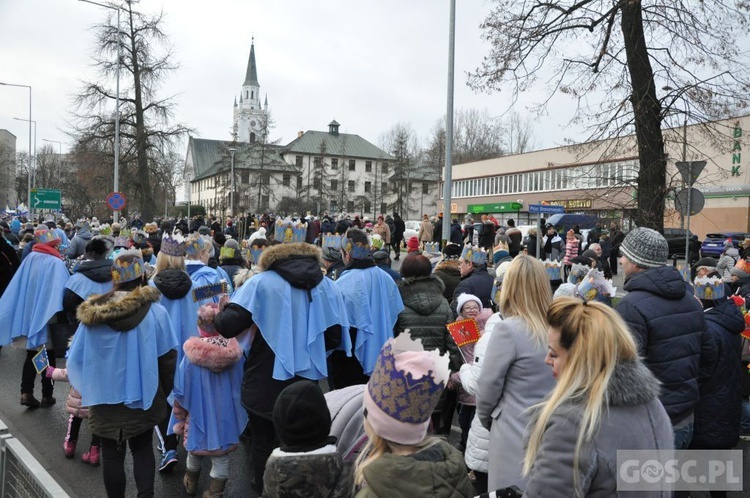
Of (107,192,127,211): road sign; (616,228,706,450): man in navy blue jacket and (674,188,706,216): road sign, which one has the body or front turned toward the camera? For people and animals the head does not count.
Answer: (107,192,127,211): road sign

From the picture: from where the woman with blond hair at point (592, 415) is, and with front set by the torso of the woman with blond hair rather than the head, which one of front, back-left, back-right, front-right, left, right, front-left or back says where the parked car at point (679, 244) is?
front-right

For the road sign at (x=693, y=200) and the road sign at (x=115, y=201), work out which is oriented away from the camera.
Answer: the road sign at (x=693, y=200)

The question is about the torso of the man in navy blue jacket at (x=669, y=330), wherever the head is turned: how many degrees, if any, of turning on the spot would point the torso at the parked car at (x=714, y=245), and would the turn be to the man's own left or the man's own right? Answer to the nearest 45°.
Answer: approximately 45° to the man's own right

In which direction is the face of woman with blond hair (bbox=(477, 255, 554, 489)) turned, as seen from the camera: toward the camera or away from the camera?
away from the camera

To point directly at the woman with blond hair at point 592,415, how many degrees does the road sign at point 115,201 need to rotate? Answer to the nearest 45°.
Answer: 0° — it already faces them

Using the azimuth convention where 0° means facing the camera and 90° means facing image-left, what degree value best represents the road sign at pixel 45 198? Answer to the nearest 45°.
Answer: approximately 0°

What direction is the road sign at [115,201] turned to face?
toward the camera

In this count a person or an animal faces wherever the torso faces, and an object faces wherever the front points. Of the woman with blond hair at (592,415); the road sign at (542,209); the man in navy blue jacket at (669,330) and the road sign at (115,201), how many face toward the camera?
2

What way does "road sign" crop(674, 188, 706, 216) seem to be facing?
away from the camera

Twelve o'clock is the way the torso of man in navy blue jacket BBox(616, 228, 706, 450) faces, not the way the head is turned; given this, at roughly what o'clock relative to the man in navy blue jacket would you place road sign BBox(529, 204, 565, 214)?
The road sign is roughly at 1 o'clock from the man in navy blue jacket.

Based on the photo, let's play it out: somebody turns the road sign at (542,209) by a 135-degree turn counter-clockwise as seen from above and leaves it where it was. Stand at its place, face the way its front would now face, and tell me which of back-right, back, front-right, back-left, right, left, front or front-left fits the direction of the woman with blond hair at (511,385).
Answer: back-right

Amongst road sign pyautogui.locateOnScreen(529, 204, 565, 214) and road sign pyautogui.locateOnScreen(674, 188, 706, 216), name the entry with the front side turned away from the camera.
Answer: road sign pyautogui.locateOnScreen(674, 188, 706, 216)

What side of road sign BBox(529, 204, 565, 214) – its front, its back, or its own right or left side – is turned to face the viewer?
front

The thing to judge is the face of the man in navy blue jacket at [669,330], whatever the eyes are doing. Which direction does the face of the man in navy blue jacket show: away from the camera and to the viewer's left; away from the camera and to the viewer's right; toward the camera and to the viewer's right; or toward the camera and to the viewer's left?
away from the camera and to the viewer's left

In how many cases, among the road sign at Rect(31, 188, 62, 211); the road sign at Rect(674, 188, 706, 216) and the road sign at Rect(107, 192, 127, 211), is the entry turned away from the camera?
1

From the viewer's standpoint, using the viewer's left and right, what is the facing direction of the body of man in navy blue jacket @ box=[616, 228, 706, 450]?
facing away from the viewer and to the left of the viewer

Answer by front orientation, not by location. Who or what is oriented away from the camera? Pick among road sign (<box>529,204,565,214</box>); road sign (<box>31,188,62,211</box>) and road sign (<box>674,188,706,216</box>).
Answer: road sign (<box>674,188,706,216</box>)

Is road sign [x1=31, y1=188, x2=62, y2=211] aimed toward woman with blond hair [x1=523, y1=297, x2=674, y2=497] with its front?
yes

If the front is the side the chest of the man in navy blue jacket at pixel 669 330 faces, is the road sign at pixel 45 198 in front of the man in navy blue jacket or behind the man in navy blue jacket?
in front

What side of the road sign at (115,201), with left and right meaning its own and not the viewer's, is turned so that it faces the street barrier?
front
